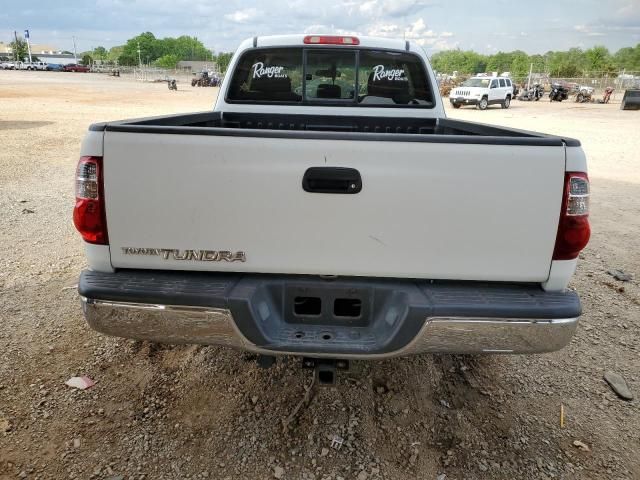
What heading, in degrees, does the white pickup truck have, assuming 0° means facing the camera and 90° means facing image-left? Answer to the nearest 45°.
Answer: approximately 180°

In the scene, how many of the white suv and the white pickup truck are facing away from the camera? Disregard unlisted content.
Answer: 1

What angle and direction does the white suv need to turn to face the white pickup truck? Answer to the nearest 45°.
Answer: approximately 45° to its left

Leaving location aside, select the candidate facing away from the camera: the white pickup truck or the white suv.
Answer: the white pickup truck

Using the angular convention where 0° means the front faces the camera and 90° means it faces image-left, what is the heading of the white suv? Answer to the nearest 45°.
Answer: approximately 45°

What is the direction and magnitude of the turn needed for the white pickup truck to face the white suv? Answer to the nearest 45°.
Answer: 0° — it already faces it
